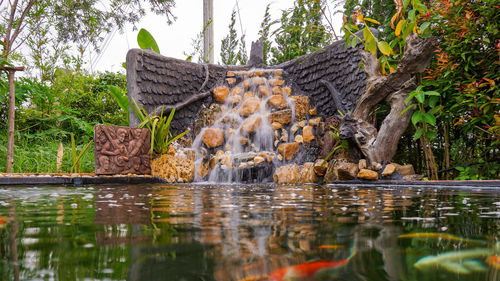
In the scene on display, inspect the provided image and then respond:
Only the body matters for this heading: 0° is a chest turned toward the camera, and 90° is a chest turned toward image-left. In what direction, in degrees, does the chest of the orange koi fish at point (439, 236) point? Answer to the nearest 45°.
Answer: approximately 90°

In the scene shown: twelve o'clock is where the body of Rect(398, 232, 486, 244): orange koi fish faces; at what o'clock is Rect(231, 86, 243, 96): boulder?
The boulder is roughly at 2 o'clock from the orange koi fish.

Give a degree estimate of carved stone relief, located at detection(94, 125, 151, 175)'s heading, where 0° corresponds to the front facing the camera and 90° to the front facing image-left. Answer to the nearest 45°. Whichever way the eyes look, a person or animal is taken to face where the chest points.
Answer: approximately 0°

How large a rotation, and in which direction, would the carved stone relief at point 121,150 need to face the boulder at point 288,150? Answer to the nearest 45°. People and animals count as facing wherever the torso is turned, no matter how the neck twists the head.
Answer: approximately 90° to its left

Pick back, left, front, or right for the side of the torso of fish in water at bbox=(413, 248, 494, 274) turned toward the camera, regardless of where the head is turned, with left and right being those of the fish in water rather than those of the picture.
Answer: left

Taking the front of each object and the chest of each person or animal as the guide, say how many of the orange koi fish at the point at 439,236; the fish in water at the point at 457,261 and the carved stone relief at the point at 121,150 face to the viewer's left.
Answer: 2

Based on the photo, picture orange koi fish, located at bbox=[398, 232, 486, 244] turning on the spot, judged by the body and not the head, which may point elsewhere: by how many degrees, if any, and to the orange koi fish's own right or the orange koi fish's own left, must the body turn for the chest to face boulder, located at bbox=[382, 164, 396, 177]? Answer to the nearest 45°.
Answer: approximately 90° to the orange koi fish's own right
